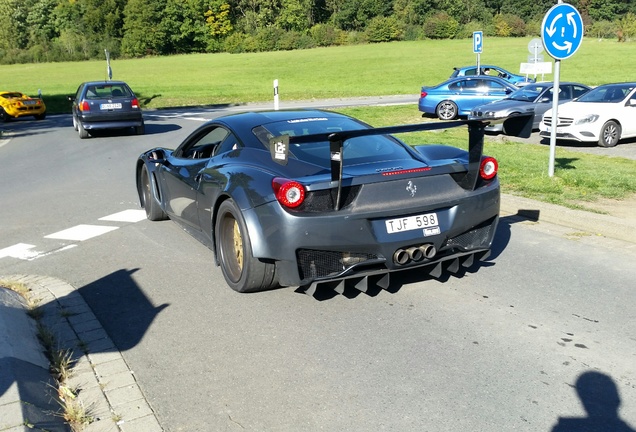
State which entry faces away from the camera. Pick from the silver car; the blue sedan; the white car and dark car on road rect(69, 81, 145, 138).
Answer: the dark car on road

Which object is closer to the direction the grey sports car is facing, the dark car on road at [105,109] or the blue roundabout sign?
the dark car on road

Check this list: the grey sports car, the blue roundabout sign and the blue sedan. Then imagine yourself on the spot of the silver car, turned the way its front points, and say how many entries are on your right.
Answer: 1

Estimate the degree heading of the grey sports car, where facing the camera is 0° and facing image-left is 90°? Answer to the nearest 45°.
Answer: approximately 135°

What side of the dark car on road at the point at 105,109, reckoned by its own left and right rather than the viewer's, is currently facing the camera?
back

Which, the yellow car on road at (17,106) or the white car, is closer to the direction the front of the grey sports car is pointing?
the yellow car on road

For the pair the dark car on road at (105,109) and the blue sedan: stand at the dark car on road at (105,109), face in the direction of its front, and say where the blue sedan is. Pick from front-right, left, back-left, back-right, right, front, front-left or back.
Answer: right

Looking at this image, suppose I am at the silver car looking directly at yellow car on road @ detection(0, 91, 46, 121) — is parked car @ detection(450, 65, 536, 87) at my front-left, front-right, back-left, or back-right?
front-right

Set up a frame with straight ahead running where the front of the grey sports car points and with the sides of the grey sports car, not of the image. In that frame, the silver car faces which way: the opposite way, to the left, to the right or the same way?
to the left

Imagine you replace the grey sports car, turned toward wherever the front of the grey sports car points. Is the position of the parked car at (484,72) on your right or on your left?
on your right

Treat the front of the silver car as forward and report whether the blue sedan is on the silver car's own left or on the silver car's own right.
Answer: on the silver car's own right

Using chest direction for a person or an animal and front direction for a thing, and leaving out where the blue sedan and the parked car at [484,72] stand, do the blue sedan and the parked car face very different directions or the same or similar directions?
same or similar directions
